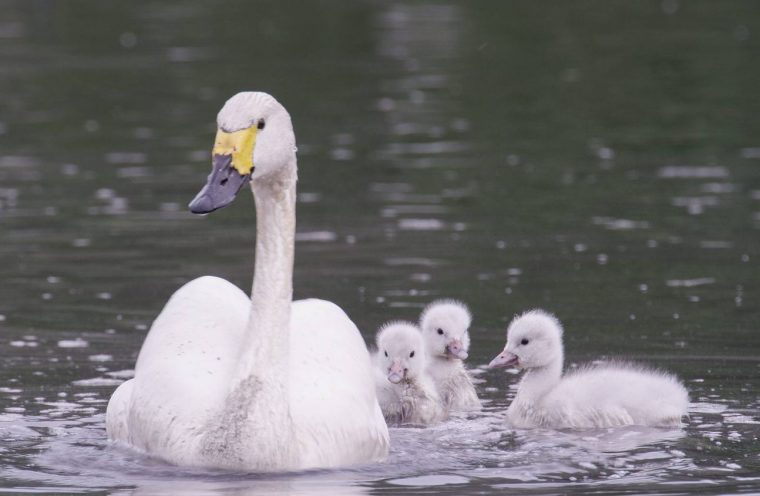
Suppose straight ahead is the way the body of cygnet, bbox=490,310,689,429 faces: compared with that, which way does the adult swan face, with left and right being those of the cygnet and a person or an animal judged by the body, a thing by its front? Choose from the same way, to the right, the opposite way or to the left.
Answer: to the left

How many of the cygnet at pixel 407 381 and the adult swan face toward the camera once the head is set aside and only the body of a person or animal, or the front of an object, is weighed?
2

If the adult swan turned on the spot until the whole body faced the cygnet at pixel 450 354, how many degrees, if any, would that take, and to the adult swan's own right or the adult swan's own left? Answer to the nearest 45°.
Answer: approximately 135° to the adult swan's own left

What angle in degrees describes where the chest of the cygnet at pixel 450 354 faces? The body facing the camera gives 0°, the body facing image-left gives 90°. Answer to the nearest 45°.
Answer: approximately 315°

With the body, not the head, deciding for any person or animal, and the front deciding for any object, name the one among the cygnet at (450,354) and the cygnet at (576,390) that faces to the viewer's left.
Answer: the cygnet at (576,390)

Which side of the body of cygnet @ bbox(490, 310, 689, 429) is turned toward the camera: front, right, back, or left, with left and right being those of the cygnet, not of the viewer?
left

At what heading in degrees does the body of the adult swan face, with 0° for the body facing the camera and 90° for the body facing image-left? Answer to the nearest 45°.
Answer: approximately 0°

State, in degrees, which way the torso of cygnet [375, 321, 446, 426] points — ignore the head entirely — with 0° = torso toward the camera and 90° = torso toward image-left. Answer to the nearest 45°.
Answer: approximately 0°
